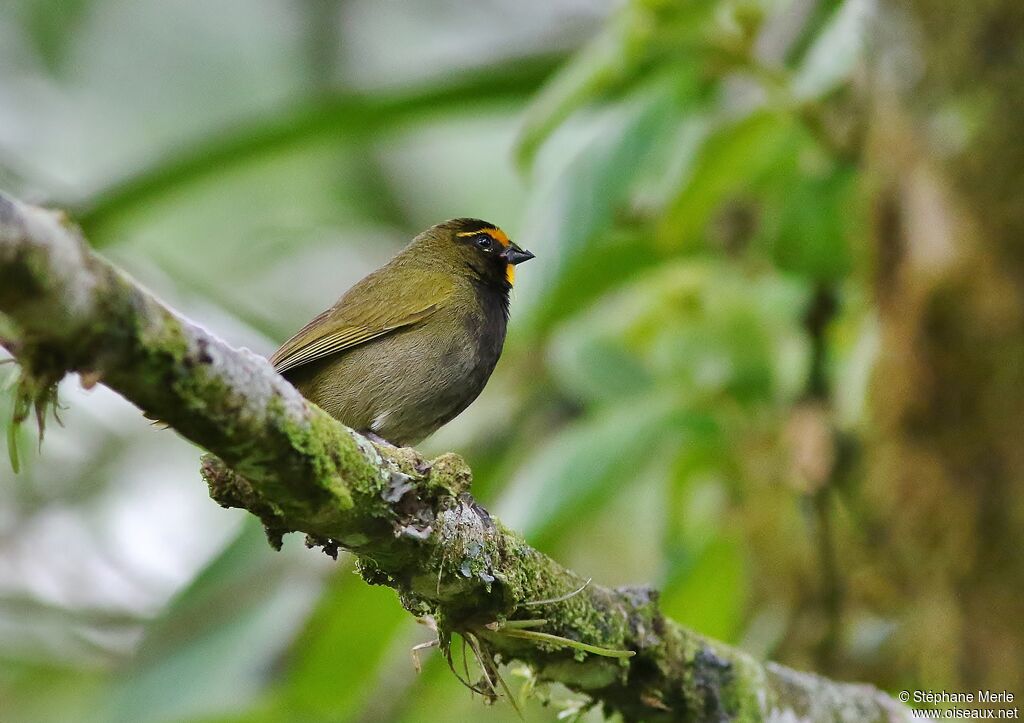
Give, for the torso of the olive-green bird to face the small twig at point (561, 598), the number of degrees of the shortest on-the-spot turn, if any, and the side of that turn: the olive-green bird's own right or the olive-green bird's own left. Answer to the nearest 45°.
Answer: approximately 45° to the olive-green bird's own right

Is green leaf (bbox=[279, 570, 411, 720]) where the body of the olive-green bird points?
no

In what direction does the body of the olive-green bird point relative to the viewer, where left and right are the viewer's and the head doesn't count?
facing to the right of the viewer

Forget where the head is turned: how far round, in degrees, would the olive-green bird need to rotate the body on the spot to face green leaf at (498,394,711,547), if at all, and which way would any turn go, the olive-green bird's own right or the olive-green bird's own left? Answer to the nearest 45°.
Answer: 0° — it already faces it

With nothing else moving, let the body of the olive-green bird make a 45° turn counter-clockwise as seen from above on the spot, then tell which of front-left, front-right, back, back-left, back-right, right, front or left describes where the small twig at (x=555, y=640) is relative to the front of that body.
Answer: right

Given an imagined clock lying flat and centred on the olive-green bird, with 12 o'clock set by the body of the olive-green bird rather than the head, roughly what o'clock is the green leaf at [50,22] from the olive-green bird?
The green leaf is roughly at 8 o'clock from the olive-green bird.

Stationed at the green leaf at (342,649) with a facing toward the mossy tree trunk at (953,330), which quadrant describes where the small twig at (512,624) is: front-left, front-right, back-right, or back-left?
front-right

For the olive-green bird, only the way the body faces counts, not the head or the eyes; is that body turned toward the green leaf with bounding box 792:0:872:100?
no
